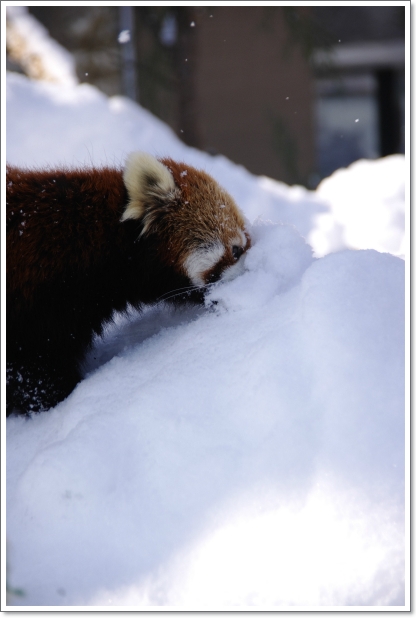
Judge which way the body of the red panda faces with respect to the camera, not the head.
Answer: to the viewer's right

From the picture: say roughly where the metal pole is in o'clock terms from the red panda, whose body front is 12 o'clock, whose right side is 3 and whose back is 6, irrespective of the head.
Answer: The metal pole is roughly at 9 o'clock from the red panda.

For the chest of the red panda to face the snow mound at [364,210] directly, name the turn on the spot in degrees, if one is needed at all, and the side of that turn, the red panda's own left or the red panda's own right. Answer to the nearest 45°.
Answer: approximately 45° to the red panda's own left

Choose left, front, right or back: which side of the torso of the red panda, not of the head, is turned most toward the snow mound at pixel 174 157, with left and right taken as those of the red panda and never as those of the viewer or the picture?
left
